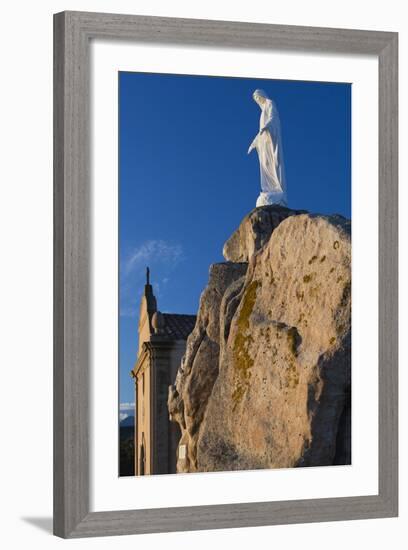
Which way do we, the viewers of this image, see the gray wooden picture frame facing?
facing the viewer and to the right of the viewer
